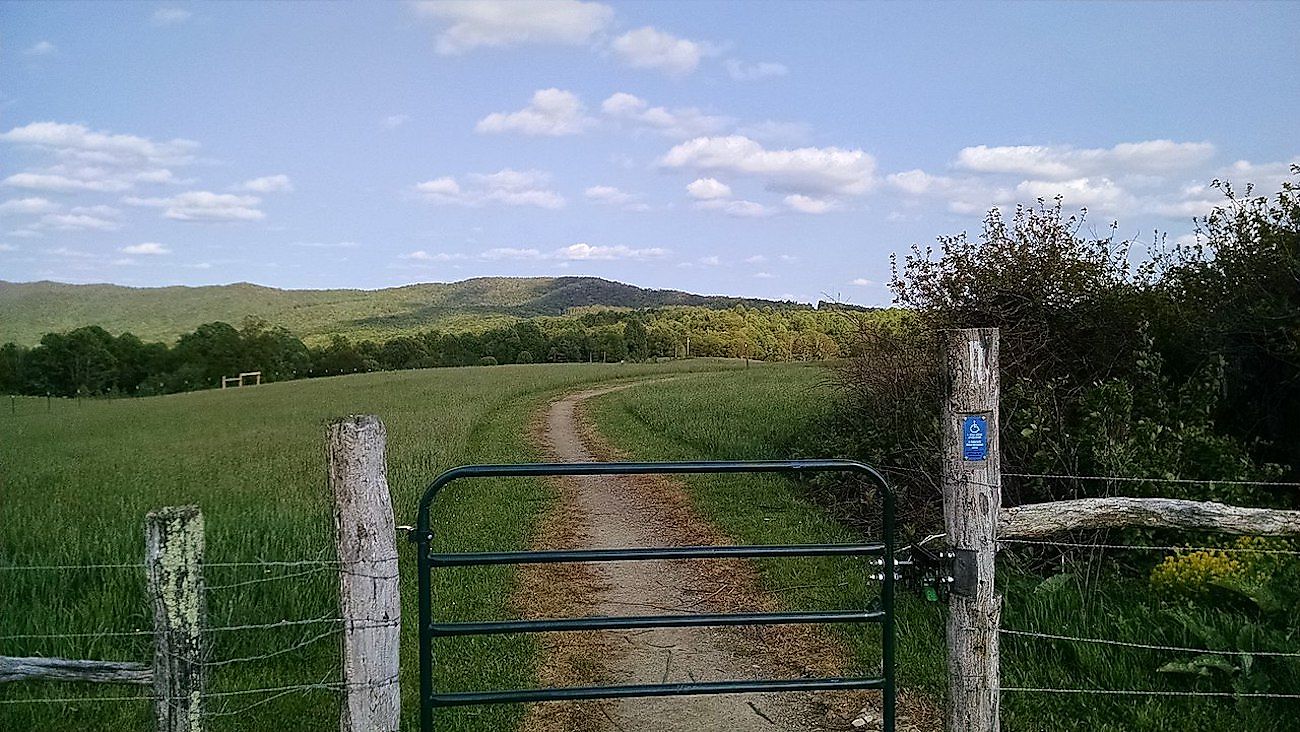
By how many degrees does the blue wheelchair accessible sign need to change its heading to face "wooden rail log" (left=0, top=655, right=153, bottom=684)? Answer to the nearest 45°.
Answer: approximately 45° to its right

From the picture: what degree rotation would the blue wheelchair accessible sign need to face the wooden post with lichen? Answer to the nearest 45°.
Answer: approximately 45° to its right

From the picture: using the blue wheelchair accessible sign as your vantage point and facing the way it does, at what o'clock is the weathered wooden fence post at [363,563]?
The weathered wooden fence post is roughly at 2 o'clock from the blue wheelchair accessible sign.

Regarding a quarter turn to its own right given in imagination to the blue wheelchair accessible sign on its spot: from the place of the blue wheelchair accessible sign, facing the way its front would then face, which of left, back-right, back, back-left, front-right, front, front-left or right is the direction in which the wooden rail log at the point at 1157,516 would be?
back-right

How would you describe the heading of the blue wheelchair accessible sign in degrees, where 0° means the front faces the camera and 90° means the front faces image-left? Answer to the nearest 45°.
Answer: approximately 0°

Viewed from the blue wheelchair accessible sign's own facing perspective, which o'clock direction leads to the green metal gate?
The green metal gate is roughly at 2 o'clock from the blue wheelchair accessible sign.
